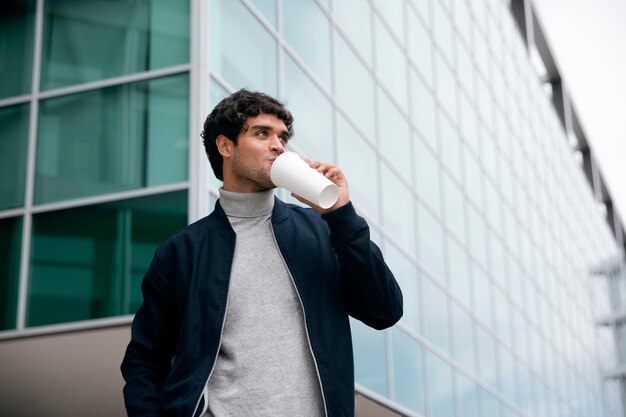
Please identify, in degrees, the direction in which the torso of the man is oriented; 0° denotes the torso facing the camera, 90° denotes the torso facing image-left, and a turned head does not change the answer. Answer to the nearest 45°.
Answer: approximately 0°

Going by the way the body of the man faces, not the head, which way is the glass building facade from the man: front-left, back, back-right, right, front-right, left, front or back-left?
back
